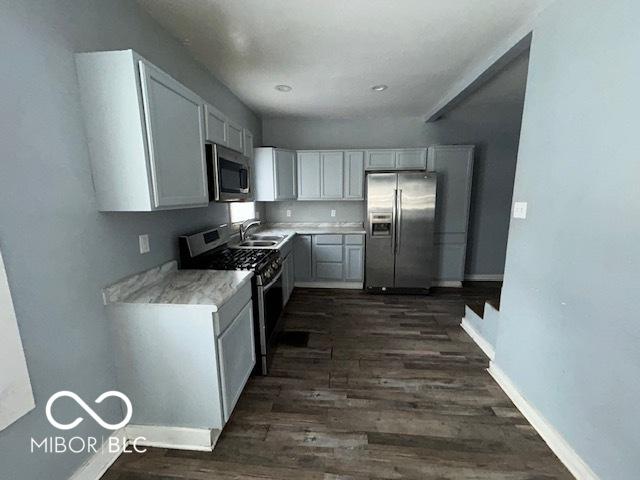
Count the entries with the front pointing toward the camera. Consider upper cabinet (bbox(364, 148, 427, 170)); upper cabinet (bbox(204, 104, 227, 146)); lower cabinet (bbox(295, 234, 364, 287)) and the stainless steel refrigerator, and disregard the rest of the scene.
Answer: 3

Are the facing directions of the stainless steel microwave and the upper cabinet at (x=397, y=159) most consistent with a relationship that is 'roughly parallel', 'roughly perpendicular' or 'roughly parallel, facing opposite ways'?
roughly perpendicular

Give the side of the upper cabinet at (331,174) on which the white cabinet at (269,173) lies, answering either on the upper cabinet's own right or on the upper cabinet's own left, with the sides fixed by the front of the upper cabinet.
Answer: on the upper cabinet's own right

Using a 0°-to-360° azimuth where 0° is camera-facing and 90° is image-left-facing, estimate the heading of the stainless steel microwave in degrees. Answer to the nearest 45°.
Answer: approximately 315°

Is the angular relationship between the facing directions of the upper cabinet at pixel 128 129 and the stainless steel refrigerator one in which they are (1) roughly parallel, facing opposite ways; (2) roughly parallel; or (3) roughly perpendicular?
roughly perpendicular

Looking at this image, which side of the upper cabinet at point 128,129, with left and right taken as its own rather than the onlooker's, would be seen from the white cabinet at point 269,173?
left

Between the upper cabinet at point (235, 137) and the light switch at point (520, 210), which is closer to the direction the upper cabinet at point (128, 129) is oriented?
the light switch

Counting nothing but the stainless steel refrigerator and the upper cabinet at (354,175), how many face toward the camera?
2

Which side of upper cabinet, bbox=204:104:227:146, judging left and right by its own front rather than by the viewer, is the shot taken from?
right

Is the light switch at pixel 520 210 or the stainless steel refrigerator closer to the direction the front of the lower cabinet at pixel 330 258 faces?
the light switch

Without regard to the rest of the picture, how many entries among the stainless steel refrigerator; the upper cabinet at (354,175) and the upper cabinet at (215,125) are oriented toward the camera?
2

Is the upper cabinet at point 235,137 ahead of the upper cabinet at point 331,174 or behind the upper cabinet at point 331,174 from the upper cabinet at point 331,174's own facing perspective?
ahead

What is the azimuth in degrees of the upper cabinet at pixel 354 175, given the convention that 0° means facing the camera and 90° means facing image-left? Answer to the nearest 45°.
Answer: approximately 0°
